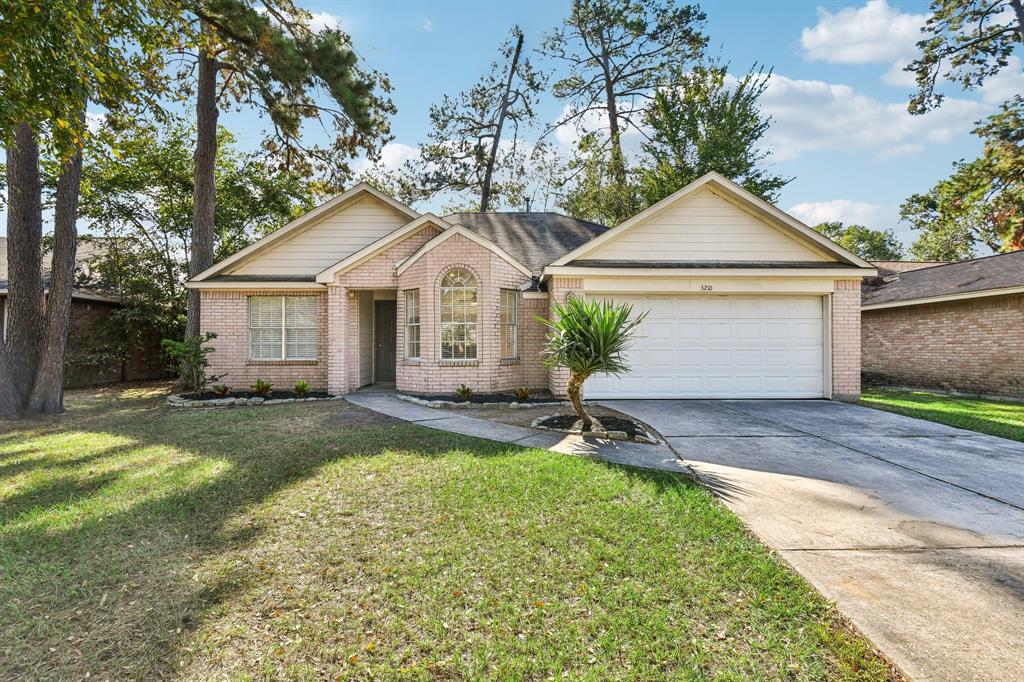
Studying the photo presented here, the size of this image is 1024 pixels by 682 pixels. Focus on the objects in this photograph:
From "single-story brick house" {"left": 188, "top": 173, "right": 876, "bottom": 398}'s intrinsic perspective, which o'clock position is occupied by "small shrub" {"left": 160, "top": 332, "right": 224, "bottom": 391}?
The small shrub is roughly at 3 o'clock from the single-story brick house.

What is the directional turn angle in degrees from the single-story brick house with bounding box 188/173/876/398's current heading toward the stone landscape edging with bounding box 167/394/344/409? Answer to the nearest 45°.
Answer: approximately 90° to its right

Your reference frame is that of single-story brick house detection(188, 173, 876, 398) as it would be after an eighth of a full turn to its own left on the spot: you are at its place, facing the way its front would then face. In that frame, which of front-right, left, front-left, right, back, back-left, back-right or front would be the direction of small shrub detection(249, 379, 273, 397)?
back-right

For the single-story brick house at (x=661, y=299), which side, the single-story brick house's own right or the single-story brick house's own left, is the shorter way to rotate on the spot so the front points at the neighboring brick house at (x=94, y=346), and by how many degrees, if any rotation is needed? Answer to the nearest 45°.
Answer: approximately 90° to the single-story brick house's own right

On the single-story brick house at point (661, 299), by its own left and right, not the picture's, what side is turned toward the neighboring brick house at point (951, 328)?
left

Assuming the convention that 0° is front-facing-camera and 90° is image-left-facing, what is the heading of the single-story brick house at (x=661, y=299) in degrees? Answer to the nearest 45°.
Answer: approximately 0°

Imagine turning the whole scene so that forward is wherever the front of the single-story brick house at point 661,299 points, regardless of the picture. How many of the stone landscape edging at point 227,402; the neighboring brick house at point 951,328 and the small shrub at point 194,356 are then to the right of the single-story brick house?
2

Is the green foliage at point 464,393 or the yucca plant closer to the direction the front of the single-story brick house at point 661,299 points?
the yucca plant
